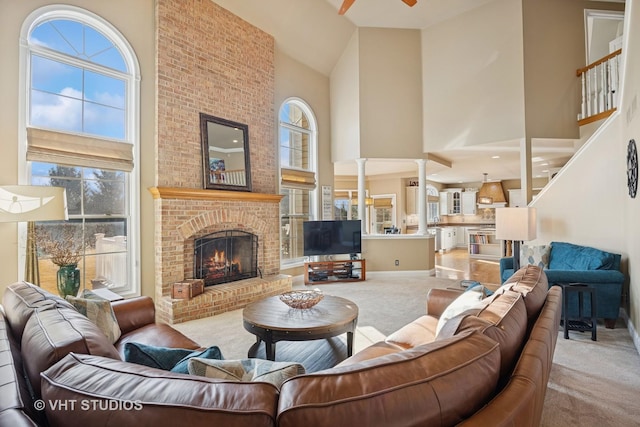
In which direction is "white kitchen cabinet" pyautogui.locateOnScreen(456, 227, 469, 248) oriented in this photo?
toward the camera

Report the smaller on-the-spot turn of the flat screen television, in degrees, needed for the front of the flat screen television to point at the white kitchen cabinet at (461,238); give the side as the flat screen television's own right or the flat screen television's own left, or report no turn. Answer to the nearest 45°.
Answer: approximately 135° to the flat screen television's own left

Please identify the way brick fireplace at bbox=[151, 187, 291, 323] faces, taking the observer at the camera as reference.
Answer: facing the viewer and to the right of the viewer

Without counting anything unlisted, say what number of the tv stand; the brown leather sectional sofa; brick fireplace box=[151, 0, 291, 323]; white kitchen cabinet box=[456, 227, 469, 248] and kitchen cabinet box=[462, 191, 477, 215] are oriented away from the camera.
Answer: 1

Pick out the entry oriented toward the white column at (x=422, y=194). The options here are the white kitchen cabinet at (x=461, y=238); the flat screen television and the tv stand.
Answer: the white kitchen cabinet

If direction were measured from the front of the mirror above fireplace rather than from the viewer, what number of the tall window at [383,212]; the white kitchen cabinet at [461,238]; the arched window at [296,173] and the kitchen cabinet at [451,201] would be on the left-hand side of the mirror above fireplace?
4

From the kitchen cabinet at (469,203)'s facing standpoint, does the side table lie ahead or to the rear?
ahead

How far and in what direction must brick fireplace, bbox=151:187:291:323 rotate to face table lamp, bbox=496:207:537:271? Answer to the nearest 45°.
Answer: approximately 45° to its left

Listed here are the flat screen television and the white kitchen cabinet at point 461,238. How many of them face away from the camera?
0

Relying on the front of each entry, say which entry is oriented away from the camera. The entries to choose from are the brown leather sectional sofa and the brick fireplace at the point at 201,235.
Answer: the brown leather sectional sofa

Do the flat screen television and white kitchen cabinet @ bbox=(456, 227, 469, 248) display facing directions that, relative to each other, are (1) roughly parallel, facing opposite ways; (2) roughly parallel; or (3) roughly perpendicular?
roughly parallel

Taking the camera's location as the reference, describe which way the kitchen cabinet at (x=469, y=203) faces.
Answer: facing the viewer

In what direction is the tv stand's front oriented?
toward the camera

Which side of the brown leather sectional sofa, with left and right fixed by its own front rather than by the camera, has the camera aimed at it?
back

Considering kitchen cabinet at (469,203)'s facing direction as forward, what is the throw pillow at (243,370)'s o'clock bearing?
The throw pillow is roughly at 12 o'clock from the kitchen cabinet.

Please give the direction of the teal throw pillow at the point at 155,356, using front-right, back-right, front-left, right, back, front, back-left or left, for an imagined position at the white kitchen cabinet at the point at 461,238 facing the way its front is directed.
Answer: front

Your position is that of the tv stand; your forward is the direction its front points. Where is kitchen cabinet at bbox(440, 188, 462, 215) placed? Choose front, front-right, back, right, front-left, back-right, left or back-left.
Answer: back-left
